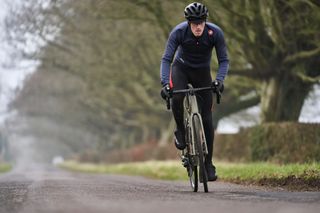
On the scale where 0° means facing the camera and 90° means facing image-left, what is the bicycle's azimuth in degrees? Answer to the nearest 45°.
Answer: approximately 0°

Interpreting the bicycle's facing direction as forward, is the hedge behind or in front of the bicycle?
behind
